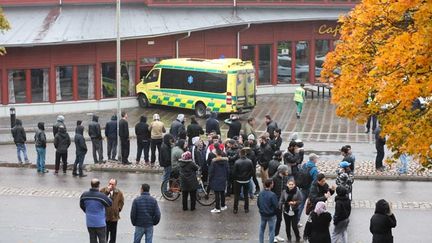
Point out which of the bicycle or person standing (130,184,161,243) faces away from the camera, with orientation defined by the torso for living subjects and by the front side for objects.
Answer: the person standing

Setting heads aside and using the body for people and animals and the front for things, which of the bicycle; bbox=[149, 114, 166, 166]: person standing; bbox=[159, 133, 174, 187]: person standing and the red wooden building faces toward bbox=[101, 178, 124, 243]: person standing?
the red wooden building

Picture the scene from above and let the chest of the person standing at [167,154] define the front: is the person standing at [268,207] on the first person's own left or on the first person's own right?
on the first person's own right

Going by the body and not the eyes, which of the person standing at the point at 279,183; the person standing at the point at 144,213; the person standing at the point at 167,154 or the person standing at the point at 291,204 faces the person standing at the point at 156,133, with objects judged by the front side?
the person standing at the point at 144,213

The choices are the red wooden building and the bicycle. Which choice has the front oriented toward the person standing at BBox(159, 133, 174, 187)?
the red wooden building

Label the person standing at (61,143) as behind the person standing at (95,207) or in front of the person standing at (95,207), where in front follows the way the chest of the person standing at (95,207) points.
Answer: in front

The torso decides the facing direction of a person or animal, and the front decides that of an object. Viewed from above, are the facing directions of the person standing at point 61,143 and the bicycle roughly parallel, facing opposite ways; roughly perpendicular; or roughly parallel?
roughly perpendicular

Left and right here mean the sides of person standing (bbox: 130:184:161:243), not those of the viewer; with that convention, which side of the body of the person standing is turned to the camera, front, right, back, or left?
back

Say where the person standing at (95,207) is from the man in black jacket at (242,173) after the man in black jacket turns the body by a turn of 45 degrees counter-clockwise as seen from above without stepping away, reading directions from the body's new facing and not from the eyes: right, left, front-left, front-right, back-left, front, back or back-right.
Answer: left

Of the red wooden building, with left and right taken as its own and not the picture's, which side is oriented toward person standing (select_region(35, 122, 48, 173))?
front

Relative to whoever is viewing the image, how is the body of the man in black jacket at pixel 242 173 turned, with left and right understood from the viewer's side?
facing away from the viewer
